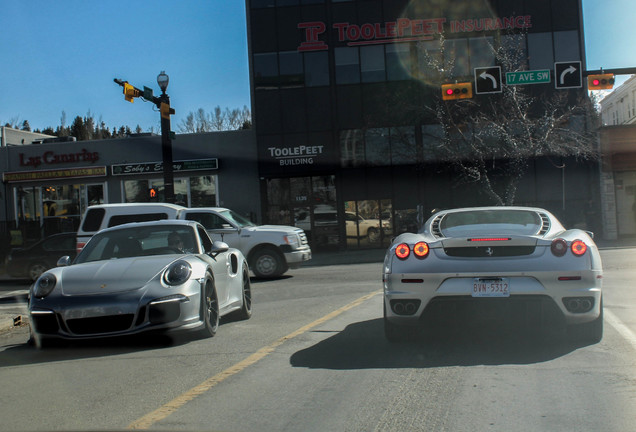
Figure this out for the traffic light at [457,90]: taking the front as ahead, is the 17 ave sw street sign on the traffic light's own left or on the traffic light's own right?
on the traffic light's own left

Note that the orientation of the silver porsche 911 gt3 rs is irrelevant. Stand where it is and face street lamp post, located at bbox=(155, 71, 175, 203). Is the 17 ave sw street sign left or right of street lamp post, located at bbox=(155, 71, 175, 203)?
right

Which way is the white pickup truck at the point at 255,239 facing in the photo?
to the viewer's right

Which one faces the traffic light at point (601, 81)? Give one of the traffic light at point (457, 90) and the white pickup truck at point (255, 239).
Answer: the white pickup truck

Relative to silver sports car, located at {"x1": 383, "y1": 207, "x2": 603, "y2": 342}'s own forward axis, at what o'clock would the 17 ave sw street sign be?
The 17 ave sw street sign is roughly at 12 o'clock from the silver sports car.

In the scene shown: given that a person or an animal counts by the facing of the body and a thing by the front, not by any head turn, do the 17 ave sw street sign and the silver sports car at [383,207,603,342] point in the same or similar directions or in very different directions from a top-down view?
very different directions

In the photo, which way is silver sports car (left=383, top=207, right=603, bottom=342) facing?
away from the camera

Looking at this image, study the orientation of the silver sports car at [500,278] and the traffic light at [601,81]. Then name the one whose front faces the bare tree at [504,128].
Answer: the silver sports car

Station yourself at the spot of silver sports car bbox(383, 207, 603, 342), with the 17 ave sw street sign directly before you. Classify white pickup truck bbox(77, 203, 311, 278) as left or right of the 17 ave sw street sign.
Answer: left

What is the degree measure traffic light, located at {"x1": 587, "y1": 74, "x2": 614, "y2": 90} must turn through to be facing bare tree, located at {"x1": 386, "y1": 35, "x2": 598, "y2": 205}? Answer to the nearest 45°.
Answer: approximately 135° to its right

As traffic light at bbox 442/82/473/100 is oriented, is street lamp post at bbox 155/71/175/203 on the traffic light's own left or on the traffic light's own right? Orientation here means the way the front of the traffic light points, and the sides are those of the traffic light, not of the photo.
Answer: on the traffic light's own right

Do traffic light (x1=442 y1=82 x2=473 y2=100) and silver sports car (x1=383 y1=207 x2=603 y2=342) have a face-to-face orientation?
yes

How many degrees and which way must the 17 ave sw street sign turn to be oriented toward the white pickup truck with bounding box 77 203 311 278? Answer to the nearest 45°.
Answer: approximately 45° to its right
